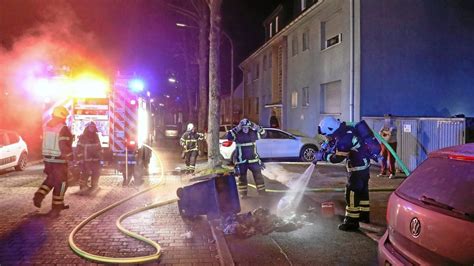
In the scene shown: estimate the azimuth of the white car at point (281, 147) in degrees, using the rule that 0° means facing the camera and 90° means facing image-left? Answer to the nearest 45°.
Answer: approximately 270°

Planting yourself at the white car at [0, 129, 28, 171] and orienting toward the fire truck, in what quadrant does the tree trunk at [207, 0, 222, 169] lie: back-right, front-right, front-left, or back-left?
front-left

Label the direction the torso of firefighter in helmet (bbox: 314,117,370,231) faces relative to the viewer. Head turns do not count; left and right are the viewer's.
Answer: facing to the left of the viewer

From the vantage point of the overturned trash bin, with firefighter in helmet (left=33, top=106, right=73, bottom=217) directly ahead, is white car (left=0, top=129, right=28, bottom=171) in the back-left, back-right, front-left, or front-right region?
front-right

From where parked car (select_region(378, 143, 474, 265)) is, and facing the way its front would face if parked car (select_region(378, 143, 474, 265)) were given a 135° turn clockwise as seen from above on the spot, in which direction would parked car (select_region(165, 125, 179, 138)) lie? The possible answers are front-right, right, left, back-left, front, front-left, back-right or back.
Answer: back-right

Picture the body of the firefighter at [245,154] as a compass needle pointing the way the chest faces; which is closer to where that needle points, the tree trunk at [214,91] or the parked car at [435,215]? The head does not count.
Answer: the parked car

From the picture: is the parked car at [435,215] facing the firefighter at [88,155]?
no

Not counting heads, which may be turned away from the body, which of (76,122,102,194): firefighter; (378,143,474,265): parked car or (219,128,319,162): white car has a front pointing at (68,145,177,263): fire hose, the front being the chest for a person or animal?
the firefighter

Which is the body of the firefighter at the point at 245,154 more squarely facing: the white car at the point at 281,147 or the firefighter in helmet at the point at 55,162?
the firefighter in helmet

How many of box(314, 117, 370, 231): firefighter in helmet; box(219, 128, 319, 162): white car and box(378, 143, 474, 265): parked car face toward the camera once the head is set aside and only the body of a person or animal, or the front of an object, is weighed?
0

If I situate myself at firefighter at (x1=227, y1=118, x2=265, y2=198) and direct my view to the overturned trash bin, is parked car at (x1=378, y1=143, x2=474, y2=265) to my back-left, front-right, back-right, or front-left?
front-left

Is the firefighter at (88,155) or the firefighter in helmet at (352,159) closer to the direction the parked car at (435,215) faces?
the firefighter in helmet

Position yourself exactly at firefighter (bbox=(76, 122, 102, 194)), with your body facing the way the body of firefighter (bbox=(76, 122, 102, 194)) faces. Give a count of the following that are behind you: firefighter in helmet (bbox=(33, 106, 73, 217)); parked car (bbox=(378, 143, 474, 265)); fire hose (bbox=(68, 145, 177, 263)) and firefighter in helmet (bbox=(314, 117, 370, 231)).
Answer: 0

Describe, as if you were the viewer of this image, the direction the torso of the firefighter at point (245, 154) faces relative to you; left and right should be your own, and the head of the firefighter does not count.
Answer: facing the viewer

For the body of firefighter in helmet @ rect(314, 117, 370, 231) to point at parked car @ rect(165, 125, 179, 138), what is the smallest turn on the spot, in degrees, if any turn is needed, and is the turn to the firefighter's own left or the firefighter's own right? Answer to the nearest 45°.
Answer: approximately 45° to the firefighter's own right

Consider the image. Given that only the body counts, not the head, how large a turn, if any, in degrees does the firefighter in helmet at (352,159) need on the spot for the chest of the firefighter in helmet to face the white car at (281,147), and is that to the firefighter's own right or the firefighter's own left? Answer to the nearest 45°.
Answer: approximately 90° to the firefighter's own right

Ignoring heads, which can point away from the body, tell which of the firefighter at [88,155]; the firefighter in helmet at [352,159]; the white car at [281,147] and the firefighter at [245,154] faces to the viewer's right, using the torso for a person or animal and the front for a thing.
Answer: the white car

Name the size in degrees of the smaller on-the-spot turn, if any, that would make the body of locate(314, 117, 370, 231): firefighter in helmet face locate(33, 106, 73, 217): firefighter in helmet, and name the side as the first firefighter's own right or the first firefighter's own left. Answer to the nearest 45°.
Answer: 0° — they already face them

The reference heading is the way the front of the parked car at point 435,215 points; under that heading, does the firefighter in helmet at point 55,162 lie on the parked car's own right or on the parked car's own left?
on the parked car's own left
